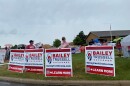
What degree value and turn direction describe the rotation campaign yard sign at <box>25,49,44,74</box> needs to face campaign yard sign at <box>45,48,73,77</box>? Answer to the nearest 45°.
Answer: approximately 45° to its left

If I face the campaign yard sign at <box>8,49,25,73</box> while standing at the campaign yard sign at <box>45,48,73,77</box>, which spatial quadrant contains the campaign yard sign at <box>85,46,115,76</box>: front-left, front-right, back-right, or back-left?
back-right

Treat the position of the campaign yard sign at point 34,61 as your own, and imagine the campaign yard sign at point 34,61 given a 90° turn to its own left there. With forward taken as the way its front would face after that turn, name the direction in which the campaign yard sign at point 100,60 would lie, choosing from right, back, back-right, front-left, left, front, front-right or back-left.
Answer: front-right

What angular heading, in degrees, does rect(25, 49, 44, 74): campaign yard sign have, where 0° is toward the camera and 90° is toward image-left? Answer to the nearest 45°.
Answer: approximately 0°

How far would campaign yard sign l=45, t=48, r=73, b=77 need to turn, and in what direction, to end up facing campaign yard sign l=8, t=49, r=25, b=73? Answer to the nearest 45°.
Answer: approximately 135° to its right

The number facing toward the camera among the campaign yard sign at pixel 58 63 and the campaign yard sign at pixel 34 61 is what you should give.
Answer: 2

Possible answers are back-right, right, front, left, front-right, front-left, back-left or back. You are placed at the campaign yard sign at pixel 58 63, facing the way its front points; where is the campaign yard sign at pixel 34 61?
back-right

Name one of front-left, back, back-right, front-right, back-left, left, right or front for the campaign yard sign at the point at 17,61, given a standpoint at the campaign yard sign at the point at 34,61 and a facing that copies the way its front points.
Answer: back-right

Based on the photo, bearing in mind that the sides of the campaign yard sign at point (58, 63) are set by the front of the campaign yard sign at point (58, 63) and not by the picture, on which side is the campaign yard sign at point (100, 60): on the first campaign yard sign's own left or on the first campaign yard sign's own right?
on the first campaign yard sign's own left
